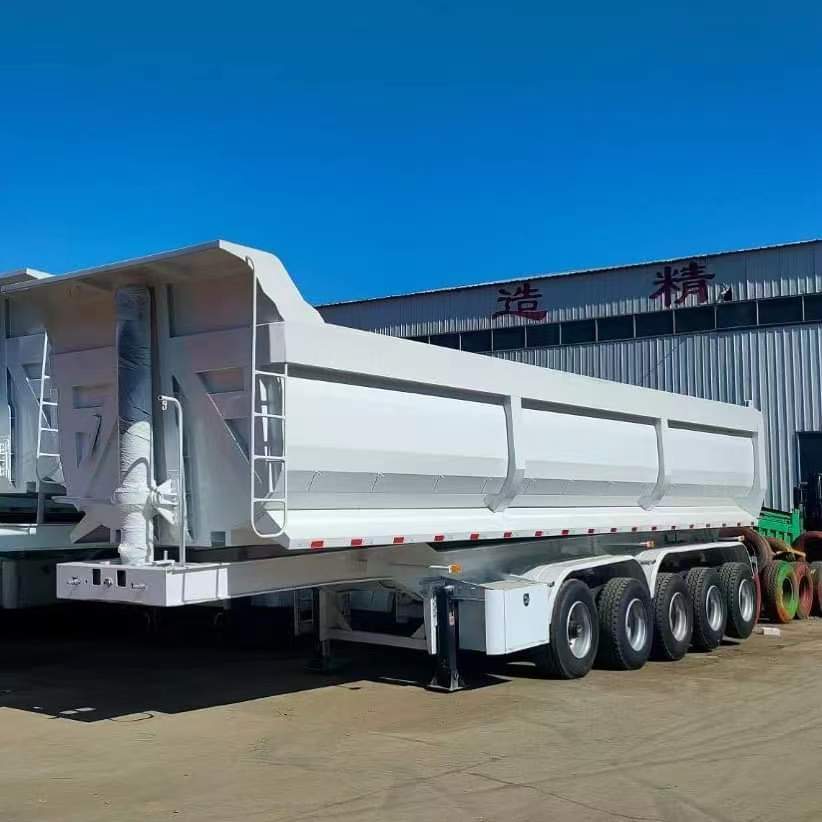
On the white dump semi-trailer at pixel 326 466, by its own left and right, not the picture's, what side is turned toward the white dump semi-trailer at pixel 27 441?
right

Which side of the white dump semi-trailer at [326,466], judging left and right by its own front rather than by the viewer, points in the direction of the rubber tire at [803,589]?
back

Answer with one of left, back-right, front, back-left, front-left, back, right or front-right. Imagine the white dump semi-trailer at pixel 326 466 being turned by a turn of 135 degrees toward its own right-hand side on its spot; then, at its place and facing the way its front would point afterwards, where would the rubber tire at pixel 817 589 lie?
front-right

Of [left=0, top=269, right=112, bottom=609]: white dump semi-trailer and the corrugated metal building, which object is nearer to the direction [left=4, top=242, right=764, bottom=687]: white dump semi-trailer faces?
the white dump semi-trailer

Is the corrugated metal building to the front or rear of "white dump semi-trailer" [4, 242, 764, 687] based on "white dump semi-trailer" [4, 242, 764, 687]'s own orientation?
to the rear

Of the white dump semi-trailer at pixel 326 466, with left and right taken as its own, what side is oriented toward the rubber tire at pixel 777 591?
back
